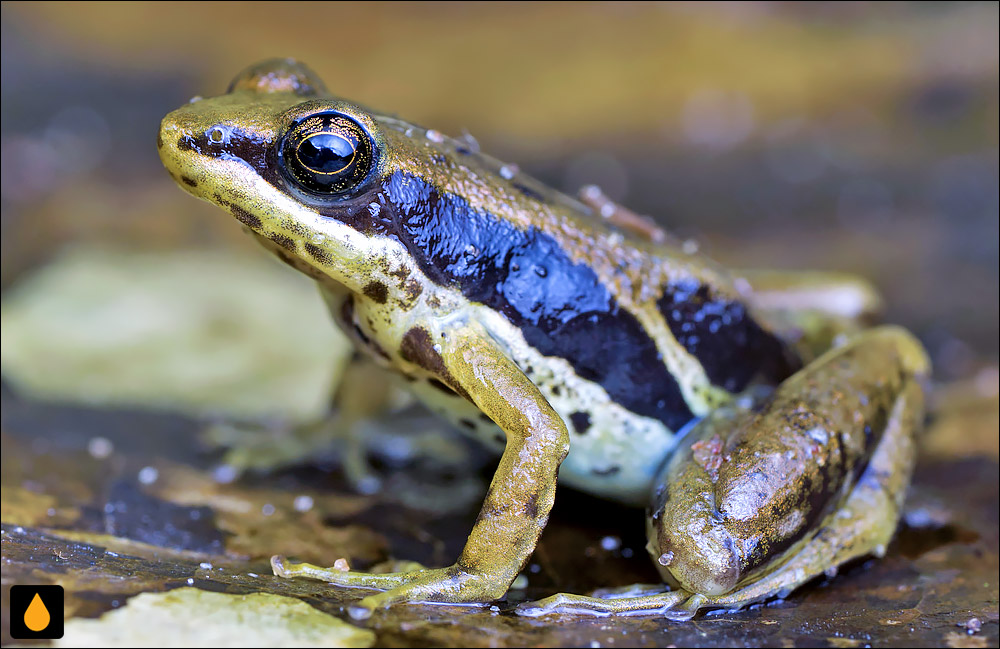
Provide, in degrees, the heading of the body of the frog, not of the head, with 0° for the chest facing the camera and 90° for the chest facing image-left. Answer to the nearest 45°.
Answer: approximately 90°

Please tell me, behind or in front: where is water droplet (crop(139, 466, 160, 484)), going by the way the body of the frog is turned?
in front
